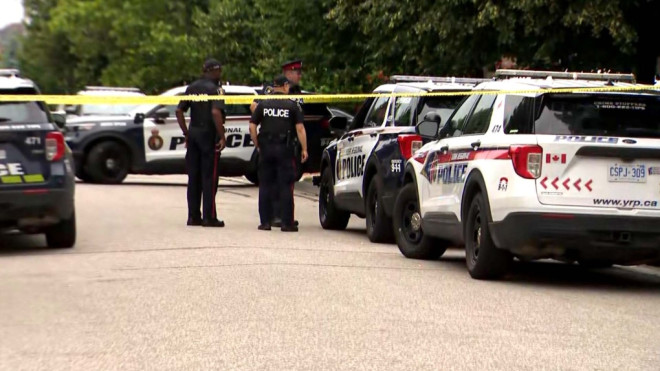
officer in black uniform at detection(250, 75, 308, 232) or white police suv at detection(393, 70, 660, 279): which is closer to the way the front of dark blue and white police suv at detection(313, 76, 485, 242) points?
the officer in black uniform

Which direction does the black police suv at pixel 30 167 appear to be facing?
away from the camera

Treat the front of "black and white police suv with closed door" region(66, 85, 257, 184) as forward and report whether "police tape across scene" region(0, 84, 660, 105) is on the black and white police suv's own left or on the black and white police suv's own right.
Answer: on the black and white police suv's own left

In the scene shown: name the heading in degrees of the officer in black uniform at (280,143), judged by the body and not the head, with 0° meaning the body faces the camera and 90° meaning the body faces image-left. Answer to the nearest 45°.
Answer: approximately 180°

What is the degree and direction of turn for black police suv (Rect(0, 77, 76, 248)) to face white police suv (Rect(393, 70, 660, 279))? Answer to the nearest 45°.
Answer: approximately 135° to its right

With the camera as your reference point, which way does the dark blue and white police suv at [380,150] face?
facing away from the viewer and to the left of the viewer

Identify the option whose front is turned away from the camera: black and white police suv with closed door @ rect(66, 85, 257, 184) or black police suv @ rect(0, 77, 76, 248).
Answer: the black police suv

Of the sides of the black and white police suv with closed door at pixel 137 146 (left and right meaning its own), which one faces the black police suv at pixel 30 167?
left

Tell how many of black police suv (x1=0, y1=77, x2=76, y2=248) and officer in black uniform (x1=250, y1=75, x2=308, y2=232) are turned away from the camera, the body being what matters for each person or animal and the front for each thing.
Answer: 2

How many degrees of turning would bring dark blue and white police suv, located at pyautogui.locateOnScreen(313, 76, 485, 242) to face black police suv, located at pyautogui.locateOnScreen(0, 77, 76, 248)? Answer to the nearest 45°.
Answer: approximately 90° to its left
